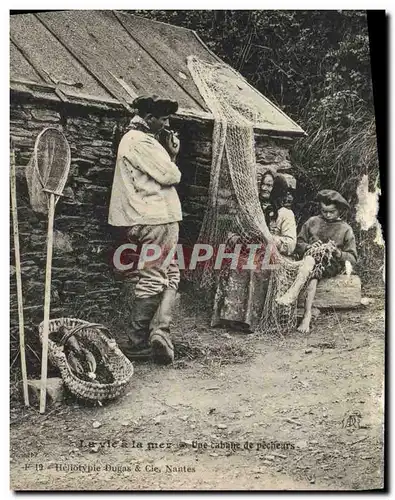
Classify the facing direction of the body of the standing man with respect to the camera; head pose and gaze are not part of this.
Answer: to the viewer's right

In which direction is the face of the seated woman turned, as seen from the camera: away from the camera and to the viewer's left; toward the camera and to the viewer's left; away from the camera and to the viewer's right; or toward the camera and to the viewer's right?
toward the camera and to the viewer's left

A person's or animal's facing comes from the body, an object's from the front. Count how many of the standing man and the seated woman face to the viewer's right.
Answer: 1

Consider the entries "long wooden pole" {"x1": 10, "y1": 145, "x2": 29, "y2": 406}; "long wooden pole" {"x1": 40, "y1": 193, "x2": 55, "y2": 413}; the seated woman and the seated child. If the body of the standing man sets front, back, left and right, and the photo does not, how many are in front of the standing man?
2

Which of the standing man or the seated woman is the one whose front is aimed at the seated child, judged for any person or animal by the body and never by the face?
the standing man

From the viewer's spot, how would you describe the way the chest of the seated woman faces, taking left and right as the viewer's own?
facing the viewer and to the left of the viewer

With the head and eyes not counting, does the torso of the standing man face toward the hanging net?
yes

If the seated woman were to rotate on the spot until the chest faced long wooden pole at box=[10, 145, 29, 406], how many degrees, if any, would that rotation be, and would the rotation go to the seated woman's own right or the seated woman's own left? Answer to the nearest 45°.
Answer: approximately 45° to the seated woman's own right

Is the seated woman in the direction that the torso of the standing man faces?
yes

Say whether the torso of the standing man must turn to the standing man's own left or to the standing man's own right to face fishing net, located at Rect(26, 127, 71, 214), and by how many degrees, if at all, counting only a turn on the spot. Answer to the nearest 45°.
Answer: approximately 180°

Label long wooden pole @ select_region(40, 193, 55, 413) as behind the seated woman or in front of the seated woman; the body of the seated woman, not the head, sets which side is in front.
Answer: in front

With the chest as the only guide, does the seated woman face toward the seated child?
no

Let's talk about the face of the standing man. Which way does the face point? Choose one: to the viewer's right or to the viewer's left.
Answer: to the viewer's right

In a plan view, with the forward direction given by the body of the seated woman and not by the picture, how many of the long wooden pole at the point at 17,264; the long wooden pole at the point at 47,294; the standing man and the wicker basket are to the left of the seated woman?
0

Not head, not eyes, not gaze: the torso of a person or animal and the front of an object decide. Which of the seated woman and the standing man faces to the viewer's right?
the standing man

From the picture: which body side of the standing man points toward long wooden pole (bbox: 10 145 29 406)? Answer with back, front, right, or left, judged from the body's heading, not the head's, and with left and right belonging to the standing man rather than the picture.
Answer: back

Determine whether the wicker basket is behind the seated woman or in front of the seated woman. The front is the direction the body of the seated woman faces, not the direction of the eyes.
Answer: in front

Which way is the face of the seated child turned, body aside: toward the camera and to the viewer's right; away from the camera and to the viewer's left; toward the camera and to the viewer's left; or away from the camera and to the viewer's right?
toward the camera and to the viewer's left

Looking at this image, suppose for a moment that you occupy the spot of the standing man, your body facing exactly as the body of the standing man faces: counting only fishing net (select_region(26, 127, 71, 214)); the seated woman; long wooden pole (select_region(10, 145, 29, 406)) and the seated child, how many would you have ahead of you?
2
